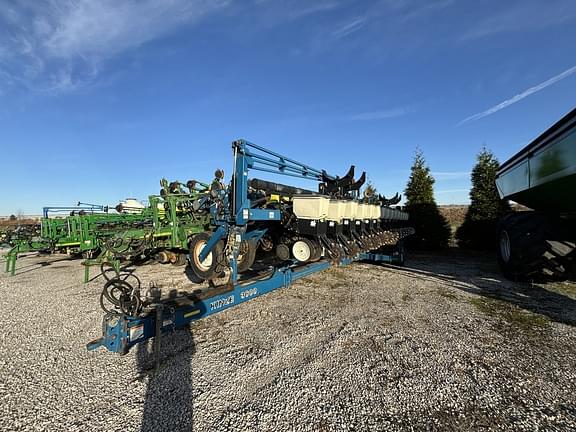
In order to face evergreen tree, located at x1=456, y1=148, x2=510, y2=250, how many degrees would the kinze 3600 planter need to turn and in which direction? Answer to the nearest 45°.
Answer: approximately 180°

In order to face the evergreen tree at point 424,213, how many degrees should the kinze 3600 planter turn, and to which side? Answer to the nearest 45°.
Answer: approximately 180°

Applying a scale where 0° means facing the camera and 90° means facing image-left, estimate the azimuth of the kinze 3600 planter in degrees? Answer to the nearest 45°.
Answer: approximately 45°

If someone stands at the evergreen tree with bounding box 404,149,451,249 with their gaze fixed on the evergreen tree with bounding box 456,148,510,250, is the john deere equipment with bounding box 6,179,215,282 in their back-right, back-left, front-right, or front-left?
back-right

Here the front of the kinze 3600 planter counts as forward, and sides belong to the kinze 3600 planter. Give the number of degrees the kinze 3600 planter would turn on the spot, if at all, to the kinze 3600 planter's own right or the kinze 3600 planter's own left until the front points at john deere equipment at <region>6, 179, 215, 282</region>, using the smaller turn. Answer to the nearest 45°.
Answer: approximately 90° to the kinze 3600 planter's own right
